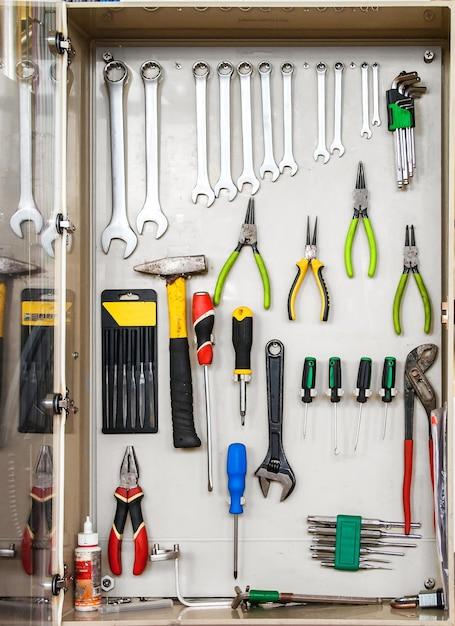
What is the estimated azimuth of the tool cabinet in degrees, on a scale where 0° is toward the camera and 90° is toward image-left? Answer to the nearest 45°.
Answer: approximately 0°
